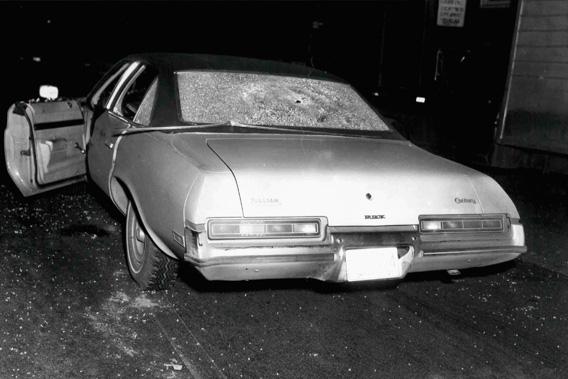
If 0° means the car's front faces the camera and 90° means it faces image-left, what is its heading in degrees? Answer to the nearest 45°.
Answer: approximately 135°
